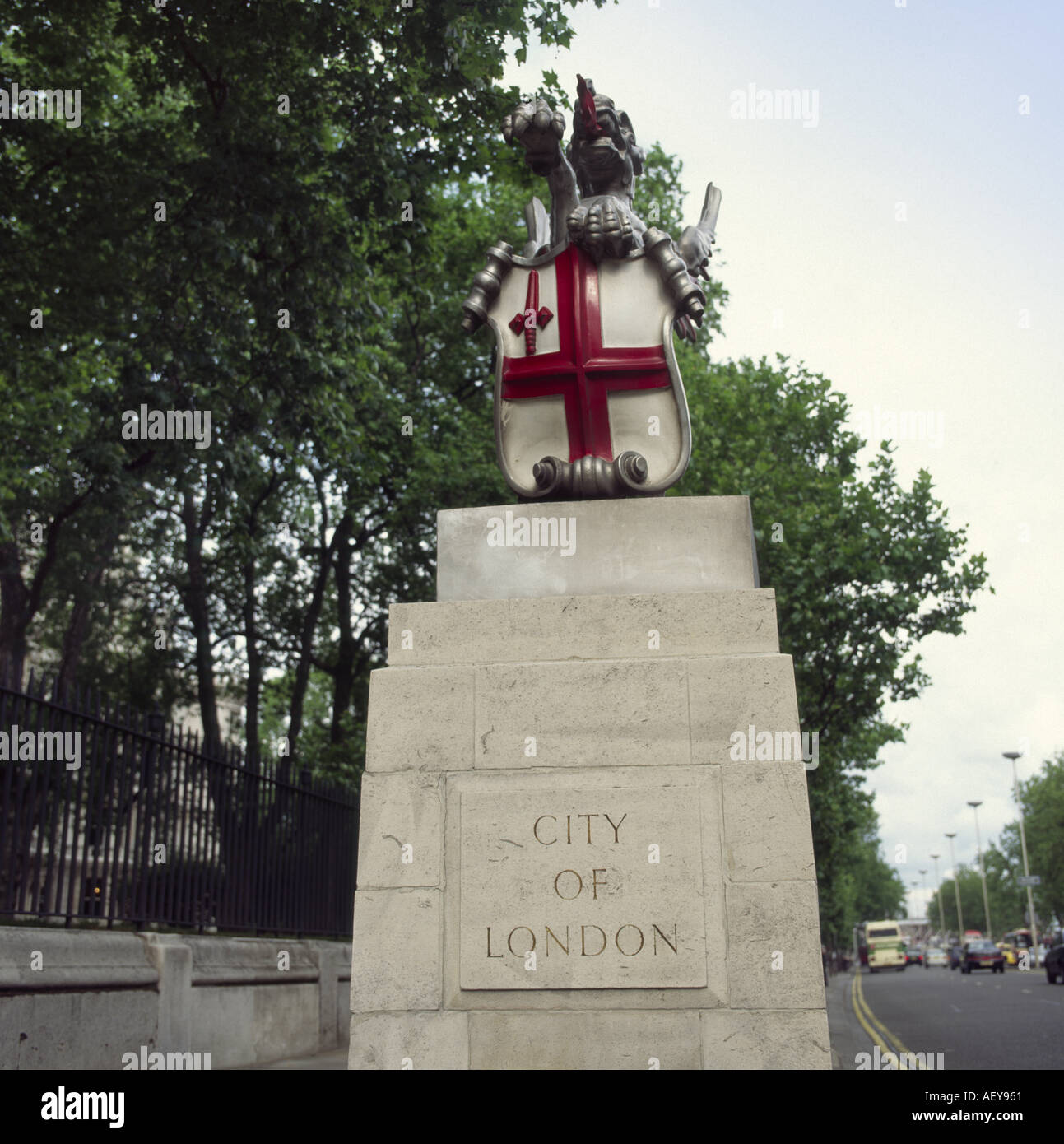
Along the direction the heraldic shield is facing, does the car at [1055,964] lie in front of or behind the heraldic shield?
behind

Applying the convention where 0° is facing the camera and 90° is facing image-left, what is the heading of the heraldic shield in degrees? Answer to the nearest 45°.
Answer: approximately 0°

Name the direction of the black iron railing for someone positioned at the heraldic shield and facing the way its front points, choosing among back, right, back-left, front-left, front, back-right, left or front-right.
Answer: back-right

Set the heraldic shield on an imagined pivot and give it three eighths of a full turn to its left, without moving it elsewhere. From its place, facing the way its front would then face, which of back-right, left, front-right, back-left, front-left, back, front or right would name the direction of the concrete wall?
left

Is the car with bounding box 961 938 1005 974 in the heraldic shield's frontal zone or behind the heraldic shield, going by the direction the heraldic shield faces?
behind
